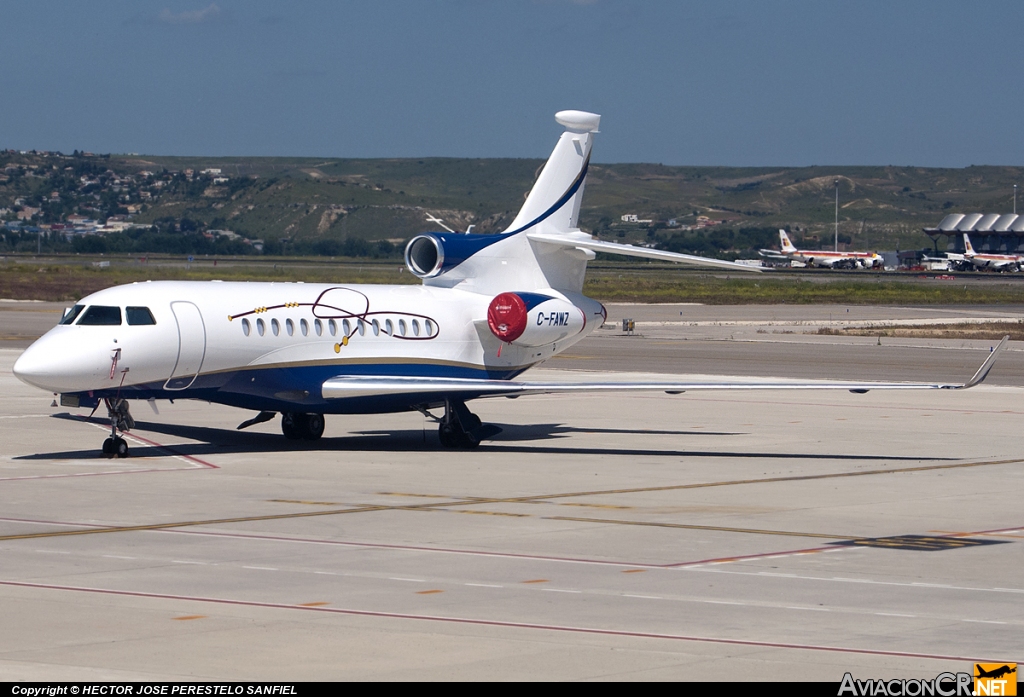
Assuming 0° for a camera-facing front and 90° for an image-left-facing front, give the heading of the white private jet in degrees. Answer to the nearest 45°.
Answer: approximately 45°
